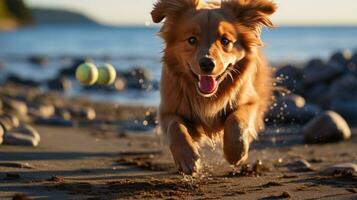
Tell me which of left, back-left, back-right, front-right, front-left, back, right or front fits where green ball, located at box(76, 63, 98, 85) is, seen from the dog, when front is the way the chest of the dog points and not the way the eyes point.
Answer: back-right

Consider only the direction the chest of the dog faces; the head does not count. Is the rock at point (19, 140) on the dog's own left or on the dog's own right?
on the dog's own right

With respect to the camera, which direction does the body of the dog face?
toward the camera

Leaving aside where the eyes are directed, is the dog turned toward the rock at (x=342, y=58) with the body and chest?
no

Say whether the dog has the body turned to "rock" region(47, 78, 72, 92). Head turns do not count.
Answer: no

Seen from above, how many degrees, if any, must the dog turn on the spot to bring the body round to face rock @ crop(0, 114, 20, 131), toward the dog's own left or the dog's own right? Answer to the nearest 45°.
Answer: approximately 135° to the dog's own right

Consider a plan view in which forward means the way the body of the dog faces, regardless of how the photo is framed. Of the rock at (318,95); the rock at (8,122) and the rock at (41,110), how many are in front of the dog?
0

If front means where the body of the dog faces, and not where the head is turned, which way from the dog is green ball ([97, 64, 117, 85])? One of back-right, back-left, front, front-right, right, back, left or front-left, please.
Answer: back-right

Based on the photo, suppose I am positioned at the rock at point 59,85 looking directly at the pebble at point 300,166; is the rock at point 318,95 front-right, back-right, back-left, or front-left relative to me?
front-left

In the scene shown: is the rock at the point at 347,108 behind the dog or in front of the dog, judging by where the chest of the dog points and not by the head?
behind

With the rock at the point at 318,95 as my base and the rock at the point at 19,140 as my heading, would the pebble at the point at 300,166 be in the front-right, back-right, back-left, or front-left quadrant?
front-left

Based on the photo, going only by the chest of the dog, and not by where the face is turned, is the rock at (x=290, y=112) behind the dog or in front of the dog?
behind

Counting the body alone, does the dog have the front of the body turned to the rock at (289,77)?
no
